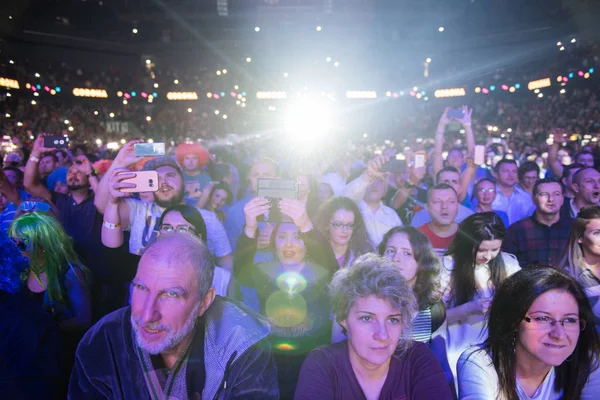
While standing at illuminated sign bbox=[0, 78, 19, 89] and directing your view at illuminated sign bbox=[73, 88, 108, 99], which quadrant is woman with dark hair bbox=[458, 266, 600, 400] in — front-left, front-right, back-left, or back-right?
back-right

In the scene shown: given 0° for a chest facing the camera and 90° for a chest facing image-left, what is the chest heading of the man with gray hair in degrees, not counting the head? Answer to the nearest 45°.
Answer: approximately 45°

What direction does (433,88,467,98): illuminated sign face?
toward the camera

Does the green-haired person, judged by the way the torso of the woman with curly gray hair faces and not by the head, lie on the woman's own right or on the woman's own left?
on the woman's own right

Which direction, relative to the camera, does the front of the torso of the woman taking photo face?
toward the camera

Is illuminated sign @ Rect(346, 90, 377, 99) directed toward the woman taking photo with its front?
yes

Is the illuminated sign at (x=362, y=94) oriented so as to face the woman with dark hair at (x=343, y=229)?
yes

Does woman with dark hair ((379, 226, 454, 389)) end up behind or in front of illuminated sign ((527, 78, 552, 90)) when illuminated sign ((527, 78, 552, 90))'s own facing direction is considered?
in front
